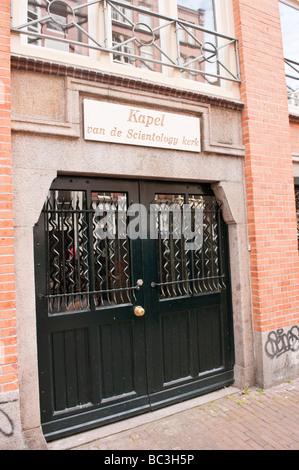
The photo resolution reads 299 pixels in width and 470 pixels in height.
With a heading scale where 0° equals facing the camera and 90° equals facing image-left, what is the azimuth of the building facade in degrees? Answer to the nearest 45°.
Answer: approximately 315°
